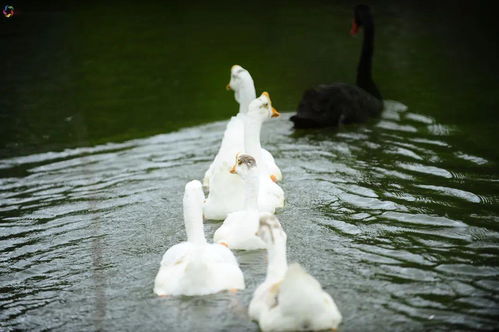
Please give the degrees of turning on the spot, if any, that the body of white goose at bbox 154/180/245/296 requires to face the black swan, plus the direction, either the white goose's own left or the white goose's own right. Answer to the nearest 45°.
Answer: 0° — it already faces it

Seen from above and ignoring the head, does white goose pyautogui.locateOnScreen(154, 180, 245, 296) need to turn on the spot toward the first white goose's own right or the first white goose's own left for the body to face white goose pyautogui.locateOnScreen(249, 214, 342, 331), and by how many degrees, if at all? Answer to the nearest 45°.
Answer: approximately 135° to the first white goose's own right

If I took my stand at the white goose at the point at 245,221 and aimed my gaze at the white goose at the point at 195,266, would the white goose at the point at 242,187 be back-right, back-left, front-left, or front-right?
back-right

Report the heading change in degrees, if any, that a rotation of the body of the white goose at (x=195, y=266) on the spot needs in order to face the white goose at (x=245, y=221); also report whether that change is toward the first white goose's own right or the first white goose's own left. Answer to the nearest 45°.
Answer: approximately 45° to the first white goose's own right

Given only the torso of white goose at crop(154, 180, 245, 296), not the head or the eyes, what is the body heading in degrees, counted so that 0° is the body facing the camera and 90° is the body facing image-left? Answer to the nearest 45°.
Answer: approximately 180°

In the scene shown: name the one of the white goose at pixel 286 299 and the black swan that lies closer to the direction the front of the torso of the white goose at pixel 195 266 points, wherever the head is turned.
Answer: the black swan
